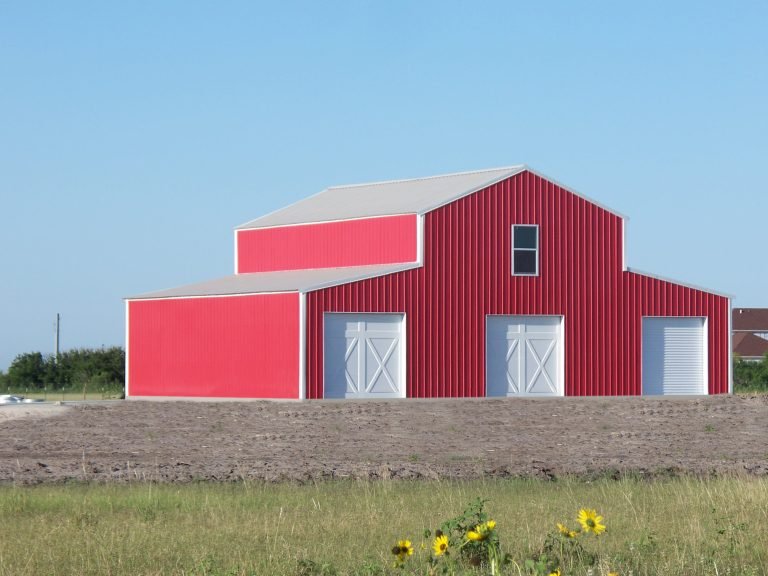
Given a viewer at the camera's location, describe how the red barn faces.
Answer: facing the viewer and to the right of the viewer

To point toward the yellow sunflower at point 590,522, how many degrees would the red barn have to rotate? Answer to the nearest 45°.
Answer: approximately 45° to its right
